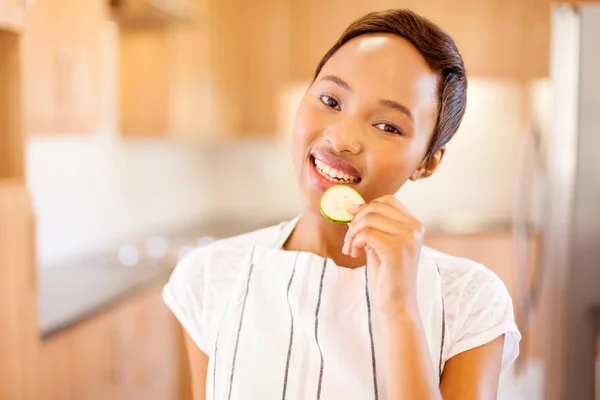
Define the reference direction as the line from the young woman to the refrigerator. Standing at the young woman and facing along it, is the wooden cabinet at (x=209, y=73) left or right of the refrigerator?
left

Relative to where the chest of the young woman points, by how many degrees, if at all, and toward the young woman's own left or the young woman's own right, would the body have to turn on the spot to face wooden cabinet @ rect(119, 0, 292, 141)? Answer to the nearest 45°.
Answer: approximately 180°

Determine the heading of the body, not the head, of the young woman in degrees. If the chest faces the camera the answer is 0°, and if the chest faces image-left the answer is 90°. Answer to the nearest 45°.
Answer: approximately 0°

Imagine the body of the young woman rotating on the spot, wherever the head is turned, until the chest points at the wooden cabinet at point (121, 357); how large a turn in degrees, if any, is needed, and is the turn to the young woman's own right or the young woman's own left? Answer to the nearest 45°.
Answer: approximately 135° to the young woman's own right

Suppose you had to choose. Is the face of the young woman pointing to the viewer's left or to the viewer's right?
to the viewer's left

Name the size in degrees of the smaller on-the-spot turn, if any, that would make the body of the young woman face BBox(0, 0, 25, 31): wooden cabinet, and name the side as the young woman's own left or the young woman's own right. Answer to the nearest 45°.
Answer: approximately 135° to the young woman's own right

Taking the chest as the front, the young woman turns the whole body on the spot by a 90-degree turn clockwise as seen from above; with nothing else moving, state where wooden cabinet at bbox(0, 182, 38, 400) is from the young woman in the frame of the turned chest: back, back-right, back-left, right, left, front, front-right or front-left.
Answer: front-right
